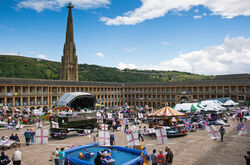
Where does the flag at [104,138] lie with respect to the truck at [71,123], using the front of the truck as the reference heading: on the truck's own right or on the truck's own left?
on the truck's own left

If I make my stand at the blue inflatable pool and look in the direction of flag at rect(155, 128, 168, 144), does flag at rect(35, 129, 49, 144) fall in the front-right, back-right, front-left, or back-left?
back-left

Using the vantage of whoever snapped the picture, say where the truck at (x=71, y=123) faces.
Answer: facing the viewer and to the left of the viewer

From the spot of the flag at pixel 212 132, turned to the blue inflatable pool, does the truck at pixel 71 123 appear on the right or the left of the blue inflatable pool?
right

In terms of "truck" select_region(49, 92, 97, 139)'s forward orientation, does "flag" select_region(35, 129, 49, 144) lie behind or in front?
in front

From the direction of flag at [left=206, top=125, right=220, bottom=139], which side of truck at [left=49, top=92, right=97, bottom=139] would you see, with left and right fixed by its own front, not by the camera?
left
